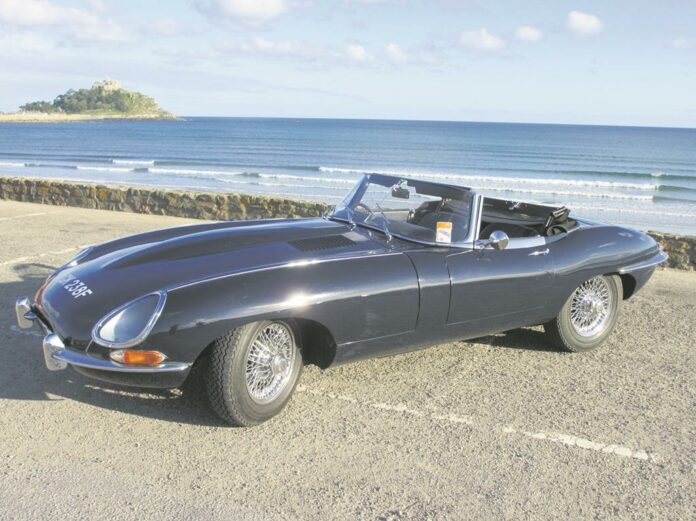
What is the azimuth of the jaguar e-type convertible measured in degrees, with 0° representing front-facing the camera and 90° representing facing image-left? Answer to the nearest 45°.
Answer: approximately 45°

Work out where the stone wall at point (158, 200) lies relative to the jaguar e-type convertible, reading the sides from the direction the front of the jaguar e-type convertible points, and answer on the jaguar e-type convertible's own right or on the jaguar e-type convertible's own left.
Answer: on the jaguar e-type convertible's own right

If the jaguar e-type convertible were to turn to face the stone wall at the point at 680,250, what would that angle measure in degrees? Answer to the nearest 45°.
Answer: approximately 180°
